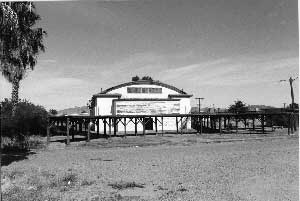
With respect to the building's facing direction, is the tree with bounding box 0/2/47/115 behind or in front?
in front

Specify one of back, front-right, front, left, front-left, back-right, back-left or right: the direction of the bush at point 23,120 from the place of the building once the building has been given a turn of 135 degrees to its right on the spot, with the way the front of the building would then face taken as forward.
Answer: left

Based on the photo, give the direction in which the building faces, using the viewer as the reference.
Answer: facing the viewer
